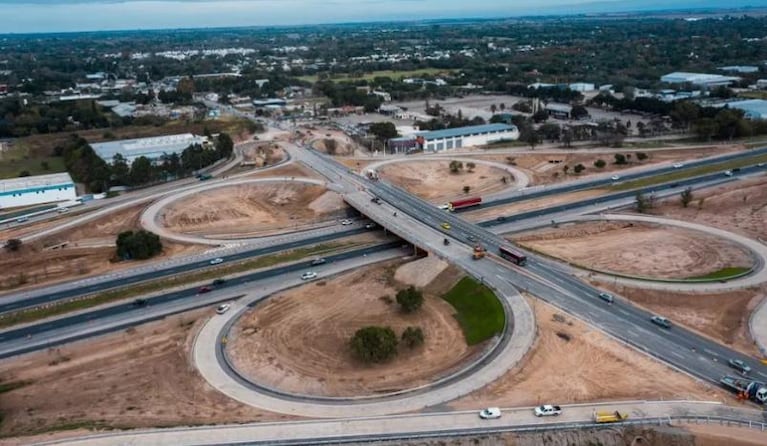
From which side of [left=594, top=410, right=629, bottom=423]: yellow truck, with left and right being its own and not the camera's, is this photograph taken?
right

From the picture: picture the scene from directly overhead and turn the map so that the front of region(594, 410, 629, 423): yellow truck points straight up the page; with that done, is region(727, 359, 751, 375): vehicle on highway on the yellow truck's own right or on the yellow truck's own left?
on the yellow truck's own left

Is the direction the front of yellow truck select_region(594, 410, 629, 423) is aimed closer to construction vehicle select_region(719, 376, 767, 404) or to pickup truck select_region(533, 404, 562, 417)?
the construction vehicle

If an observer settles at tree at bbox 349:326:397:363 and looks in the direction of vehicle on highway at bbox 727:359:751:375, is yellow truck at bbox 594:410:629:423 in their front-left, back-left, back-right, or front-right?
front-right

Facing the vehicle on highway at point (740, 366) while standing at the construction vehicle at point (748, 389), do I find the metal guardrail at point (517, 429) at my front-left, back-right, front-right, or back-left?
back-left

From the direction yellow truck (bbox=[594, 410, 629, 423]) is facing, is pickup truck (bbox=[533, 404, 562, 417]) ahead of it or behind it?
behind

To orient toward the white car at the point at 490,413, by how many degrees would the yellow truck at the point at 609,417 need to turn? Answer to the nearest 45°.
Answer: approximately 180°

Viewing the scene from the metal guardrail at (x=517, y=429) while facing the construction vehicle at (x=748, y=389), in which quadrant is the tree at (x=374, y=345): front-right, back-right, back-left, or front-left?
back-left
